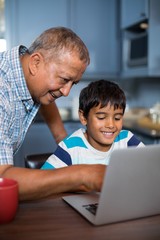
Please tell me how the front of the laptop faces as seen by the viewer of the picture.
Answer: facing away from the viewer and to the left of the viewer

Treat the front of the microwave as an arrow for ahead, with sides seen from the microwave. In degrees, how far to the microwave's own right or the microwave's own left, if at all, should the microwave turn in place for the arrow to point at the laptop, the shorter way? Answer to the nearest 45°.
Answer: approximately 45° to the microwave's own left

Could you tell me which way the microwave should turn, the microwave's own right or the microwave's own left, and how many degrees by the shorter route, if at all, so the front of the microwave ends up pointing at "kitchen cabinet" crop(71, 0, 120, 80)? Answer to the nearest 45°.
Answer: approximately 90° to the microwave's own right

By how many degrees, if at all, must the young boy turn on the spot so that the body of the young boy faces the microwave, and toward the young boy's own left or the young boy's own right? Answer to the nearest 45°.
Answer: approximately 135° to the young boy's own left

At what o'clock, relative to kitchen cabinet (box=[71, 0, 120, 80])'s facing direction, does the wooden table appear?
The wooden table is roughly at 12 o'clock from the kitchen cabinet.

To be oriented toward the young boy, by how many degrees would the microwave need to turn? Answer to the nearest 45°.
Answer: approximately 45° to its left

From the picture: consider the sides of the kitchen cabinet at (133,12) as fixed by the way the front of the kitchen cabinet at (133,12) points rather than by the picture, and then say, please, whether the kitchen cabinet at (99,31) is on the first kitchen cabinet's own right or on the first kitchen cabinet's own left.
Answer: on the first kitchen cabinet's own right

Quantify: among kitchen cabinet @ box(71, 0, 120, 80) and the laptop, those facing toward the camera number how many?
1

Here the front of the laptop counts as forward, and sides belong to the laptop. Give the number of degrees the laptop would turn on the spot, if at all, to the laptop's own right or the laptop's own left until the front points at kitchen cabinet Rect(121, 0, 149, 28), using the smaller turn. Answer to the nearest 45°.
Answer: approximately 45° to the laptop's own right
